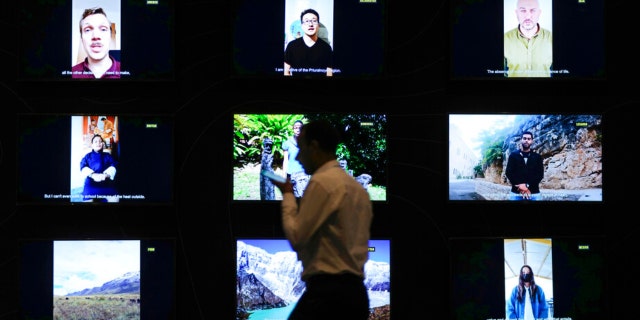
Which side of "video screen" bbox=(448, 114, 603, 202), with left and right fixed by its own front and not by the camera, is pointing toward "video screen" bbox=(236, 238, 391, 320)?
right

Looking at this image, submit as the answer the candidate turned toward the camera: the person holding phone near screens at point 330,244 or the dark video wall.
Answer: the dark video wall

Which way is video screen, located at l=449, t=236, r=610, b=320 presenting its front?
toward the camera

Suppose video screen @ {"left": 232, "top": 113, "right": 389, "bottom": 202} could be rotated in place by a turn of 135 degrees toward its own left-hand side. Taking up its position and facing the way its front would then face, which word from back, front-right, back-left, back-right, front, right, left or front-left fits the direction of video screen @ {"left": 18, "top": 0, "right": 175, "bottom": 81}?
back-left

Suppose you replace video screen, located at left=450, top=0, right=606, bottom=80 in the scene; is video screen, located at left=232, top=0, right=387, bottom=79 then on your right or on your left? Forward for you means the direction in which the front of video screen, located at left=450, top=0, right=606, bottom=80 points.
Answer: on your right

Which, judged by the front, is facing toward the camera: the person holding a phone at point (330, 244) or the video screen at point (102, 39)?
the video screen

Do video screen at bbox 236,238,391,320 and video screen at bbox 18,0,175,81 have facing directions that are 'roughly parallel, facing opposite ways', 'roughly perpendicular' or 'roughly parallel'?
roughly parallel

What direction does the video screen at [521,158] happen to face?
toward the camera

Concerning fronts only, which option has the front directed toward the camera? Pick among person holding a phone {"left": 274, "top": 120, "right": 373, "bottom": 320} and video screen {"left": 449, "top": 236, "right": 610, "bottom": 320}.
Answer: the video screen

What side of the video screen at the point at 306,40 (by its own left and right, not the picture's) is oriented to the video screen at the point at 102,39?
right

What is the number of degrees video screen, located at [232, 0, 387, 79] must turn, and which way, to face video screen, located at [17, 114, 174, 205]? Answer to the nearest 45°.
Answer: approximately 90° to its right

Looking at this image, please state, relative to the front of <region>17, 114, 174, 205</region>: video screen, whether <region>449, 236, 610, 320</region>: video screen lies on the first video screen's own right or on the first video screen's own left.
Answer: on the first video screen's own left

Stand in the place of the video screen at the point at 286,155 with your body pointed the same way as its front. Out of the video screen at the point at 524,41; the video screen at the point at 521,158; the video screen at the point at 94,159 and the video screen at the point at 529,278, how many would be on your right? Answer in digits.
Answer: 1

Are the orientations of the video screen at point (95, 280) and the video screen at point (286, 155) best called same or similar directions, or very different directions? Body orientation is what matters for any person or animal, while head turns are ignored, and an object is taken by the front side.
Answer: same or similar directions
